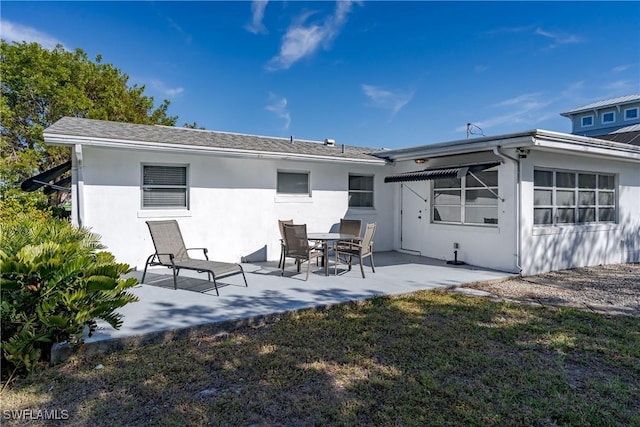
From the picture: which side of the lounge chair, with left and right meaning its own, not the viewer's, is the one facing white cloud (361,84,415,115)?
left

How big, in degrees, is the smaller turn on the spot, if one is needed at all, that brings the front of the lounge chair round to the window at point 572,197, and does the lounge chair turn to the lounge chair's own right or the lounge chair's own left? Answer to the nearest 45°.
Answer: approximately 45° to the lounge chair's own left

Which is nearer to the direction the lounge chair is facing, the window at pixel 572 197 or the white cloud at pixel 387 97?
the window

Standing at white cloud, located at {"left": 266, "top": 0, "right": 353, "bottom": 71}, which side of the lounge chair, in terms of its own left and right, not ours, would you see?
left

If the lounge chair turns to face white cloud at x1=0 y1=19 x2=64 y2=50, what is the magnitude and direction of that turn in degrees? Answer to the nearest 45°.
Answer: approximately 180°

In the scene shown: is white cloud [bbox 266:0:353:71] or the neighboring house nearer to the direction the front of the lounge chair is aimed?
the neighboring house

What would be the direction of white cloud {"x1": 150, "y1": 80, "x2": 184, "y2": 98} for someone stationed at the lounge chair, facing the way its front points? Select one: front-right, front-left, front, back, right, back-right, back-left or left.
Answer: back-left

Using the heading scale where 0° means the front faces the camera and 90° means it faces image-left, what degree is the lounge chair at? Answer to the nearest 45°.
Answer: approximately 315°

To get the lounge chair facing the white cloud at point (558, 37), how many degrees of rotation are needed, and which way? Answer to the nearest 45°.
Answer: approximately 45° to its left

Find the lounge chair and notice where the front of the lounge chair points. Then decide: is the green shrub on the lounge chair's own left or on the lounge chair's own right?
on the lounge chair's own right
